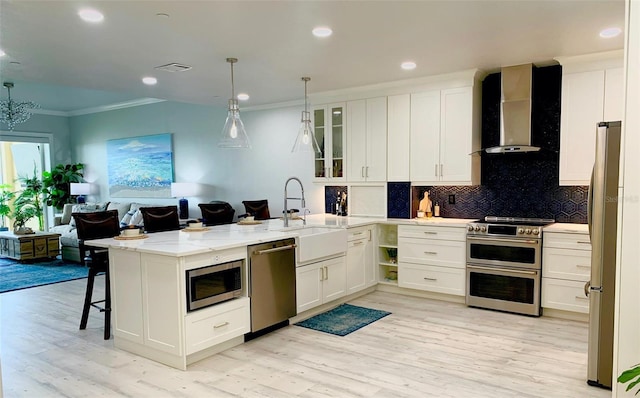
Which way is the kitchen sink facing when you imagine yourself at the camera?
facing the viewer and to the right of the viewer

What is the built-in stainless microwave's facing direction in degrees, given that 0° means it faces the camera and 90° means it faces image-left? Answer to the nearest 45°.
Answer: approximately 315°

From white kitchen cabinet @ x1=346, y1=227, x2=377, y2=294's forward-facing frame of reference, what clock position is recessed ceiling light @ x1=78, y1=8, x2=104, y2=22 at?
The recessed ceiling light is roughly at 3 o'clock from the white kitchen cabinet.

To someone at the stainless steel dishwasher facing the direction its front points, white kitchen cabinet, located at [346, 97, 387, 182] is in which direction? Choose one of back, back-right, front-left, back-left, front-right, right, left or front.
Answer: left

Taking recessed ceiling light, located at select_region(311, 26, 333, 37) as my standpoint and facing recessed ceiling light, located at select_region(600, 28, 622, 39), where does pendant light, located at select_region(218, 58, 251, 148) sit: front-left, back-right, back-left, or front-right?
back-left

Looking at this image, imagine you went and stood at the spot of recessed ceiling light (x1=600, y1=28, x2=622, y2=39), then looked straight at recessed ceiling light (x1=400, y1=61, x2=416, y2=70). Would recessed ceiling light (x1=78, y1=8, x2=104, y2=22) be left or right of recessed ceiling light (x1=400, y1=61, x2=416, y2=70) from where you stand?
left

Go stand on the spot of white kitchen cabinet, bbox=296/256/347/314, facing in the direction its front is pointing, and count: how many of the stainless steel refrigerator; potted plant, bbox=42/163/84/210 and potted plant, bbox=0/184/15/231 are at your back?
2

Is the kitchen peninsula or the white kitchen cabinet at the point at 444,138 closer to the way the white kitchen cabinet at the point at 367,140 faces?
the kitchen peninsula

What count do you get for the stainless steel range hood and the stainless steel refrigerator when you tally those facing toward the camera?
1

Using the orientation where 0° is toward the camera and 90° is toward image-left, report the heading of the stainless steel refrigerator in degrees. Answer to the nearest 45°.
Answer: approximately 90°

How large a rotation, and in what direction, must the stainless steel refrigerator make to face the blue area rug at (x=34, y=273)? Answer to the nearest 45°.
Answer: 0° — it already faces it

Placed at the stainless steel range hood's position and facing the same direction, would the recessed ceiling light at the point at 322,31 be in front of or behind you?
in front
